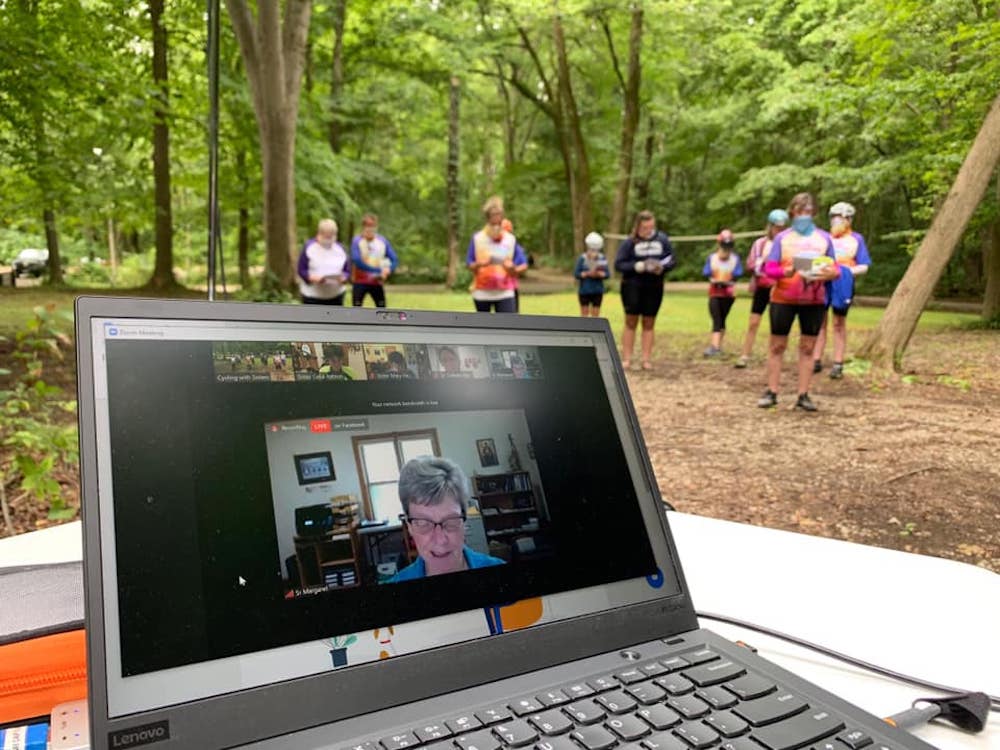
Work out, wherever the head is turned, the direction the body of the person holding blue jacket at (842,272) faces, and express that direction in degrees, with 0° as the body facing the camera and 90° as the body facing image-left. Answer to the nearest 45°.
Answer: approximately 45°

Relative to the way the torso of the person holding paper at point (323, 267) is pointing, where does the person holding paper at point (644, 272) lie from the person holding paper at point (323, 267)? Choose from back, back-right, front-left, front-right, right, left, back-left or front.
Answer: front-left

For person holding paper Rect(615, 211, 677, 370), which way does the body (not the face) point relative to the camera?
toward the camera

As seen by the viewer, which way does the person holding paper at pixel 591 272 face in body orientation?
toward the camera

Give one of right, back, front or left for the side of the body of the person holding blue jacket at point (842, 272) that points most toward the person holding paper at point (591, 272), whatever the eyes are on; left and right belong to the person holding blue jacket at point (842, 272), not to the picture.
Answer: right

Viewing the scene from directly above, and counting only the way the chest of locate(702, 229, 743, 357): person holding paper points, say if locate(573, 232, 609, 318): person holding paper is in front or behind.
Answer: behind

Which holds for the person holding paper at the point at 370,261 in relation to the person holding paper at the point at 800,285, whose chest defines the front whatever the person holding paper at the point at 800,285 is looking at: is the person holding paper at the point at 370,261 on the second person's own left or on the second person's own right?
on the second person's own right

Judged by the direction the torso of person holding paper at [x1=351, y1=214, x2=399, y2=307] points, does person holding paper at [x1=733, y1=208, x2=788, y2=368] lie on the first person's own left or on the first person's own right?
on the first person's own left

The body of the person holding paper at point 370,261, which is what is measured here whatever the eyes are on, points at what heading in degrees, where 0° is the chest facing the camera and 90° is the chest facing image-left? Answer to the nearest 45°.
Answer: approximately 0°

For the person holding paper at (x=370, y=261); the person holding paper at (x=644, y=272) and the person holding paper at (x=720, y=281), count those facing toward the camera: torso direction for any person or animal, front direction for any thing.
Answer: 3

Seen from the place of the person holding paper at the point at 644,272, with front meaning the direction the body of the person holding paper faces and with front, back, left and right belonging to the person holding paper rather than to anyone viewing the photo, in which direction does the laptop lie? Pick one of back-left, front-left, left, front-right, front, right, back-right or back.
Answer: front
